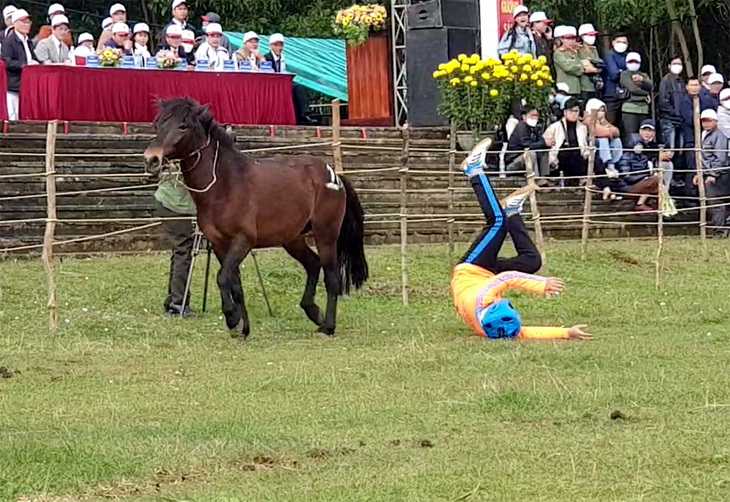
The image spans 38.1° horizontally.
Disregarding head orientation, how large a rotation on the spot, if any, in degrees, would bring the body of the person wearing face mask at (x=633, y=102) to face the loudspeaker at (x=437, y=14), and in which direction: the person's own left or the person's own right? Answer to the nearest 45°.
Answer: approximately 90° to the person's own right

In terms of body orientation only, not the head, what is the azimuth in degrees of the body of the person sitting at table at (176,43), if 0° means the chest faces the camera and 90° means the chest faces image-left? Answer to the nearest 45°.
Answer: approximately 0°

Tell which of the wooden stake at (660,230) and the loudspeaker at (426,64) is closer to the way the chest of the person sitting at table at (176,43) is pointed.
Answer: the wooden stake

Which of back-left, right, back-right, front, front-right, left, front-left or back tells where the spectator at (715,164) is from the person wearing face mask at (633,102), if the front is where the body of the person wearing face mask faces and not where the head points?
front-left

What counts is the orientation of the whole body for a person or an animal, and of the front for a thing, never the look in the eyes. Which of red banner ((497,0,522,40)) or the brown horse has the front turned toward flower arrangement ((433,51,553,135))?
the red banner

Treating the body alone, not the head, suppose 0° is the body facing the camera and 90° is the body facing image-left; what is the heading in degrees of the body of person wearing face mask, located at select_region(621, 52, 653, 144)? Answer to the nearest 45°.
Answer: approximately 0°

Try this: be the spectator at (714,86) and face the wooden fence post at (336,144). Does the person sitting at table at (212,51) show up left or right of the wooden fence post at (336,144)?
right
